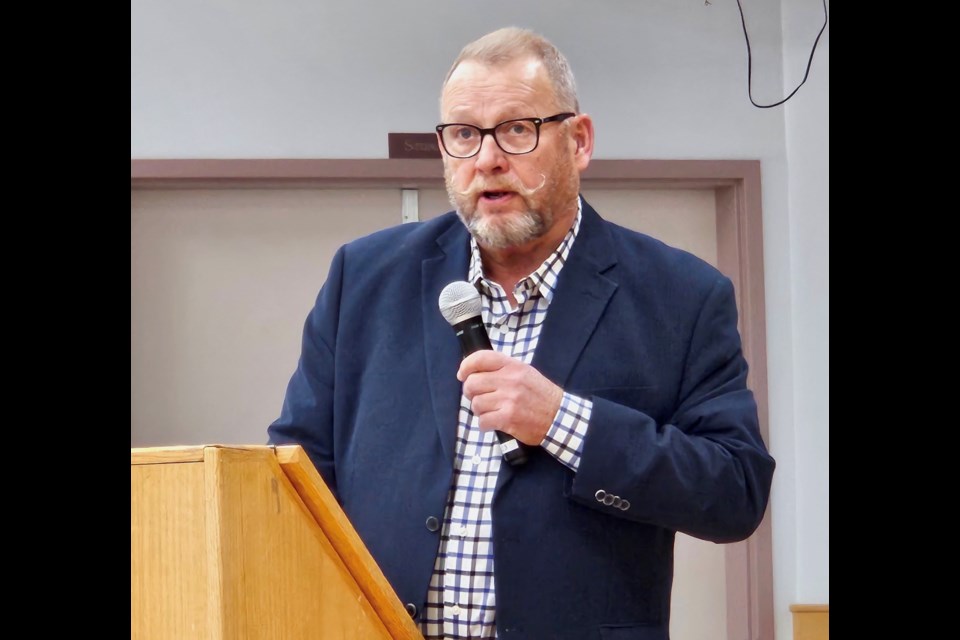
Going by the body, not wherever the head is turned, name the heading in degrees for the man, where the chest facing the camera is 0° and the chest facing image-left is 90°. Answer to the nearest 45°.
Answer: approximately 45°

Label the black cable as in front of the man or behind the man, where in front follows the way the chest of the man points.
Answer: behind

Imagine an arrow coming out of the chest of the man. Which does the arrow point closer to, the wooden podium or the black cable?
the wooden podium
